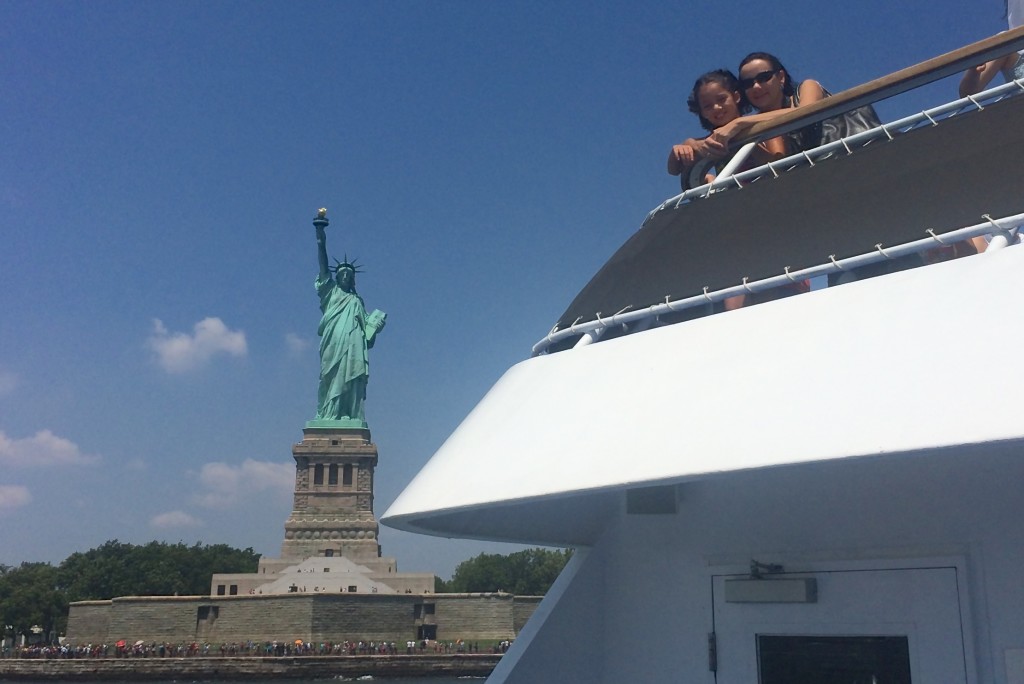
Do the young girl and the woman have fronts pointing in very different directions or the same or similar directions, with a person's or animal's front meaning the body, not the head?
same or similar directions

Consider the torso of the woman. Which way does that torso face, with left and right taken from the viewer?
facing the viewer and to the left of the viewer

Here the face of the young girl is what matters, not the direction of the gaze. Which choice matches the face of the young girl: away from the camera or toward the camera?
toward the camera

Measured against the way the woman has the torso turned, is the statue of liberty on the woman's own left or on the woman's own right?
on the woman's own right

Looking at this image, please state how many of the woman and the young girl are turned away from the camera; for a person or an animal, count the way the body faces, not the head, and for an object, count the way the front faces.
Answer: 0
